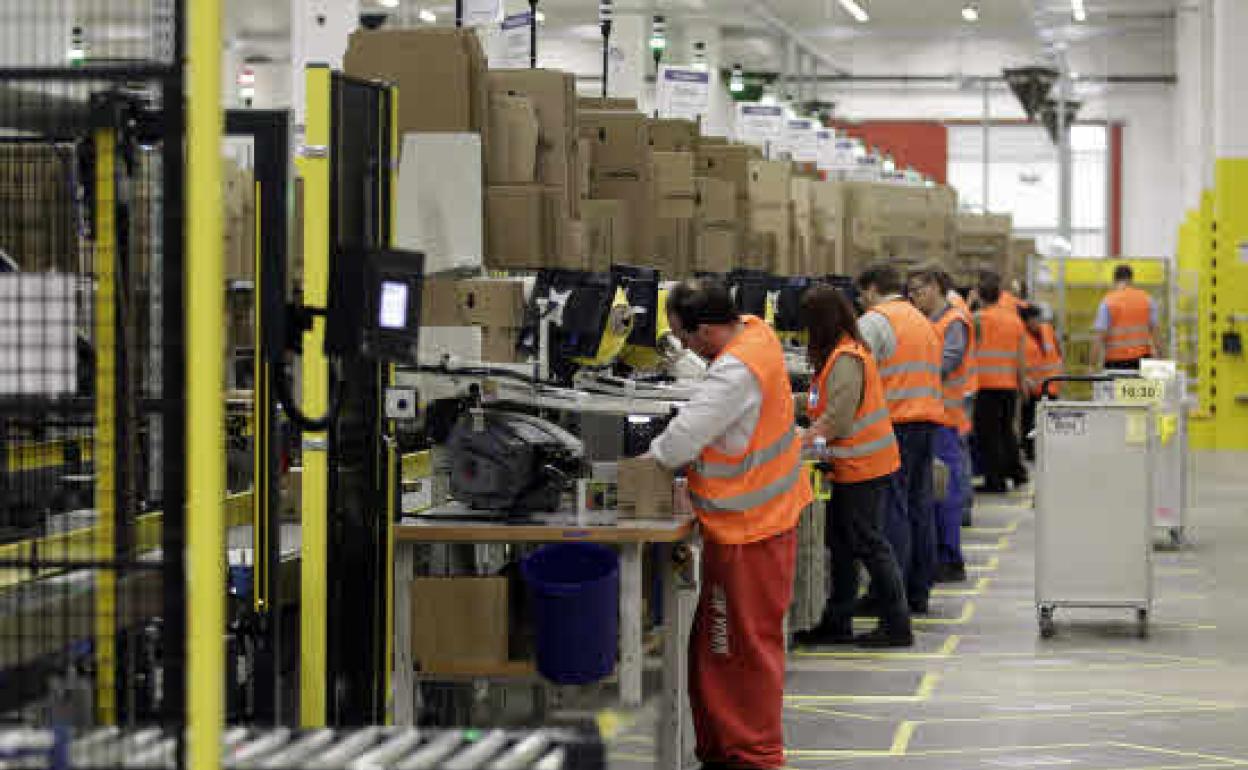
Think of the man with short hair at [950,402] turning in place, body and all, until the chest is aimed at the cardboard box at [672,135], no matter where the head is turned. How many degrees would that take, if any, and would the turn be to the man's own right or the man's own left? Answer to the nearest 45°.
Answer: approximately 45° to the man's own left

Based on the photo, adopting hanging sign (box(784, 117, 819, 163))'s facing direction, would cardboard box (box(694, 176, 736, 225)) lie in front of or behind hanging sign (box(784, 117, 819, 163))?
in front

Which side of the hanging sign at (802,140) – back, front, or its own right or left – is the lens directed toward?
front

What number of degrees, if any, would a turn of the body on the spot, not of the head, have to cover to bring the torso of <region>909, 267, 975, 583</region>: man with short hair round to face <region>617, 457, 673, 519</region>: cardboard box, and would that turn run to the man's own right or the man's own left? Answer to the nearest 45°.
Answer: approximately 90° to the man's own left

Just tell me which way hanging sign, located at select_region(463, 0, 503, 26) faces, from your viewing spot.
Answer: facing the viewer

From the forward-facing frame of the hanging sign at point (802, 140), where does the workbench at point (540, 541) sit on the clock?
The workbench is roughly at 12 o'clock from the hanging sign.

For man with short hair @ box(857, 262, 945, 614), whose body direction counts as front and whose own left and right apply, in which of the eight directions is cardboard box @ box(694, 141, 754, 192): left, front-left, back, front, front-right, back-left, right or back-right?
front

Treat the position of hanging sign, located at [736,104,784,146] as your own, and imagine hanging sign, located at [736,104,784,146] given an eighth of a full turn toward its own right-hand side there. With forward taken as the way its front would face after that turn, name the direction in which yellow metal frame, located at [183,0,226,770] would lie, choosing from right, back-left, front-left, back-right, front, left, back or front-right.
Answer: front-left

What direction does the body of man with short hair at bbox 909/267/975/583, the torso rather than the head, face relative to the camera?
to the viewer's left

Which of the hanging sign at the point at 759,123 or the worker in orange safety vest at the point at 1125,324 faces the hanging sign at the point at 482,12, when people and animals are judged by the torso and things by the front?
the hanging sign at the point at 759,123
